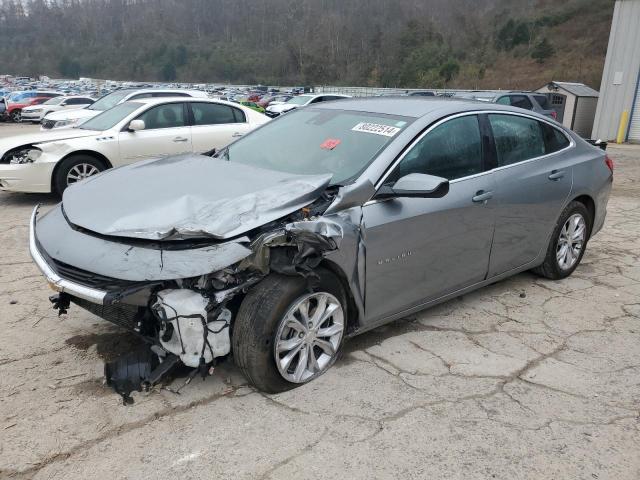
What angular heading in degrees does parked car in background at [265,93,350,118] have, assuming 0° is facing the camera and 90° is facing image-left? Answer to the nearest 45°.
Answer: approximately 45°

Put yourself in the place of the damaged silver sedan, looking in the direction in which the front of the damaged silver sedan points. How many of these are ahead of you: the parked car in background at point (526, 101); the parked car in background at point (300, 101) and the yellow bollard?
0

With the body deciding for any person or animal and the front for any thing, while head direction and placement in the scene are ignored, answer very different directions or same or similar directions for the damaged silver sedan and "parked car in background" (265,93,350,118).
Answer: same or similar directions

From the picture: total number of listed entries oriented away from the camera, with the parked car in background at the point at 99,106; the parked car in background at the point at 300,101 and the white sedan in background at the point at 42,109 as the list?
0

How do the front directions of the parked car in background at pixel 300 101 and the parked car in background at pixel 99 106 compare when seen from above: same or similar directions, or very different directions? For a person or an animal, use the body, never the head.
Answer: same or similar directions

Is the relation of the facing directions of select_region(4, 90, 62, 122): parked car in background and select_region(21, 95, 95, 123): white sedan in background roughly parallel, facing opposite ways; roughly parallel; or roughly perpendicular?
roughly parallel

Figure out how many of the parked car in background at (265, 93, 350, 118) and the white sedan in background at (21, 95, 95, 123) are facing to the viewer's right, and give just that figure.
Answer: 0

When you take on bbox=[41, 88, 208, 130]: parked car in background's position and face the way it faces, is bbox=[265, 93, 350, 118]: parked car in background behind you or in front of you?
behind

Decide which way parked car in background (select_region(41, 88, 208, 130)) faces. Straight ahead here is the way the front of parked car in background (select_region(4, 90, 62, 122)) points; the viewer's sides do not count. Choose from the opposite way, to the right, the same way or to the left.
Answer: the same way

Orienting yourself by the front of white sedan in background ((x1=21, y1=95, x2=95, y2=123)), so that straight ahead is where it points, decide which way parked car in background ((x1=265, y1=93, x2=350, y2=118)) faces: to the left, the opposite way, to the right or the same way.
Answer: the same way

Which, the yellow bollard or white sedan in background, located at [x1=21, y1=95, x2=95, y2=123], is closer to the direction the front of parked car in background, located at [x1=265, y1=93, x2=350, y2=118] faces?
the white sedan in background

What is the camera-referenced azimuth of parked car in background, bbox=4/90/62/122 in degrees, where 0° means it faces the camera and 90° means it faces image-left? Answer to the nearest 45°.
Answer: approximately 45°

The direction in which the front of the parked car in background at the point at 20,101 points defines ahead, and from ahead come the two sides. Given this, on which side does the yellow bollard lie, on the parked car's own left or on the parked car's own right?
on the parked car's own left

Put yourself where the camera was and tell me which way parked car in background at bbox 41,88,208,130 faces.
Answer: facing the viewer and to the left of the viewer
